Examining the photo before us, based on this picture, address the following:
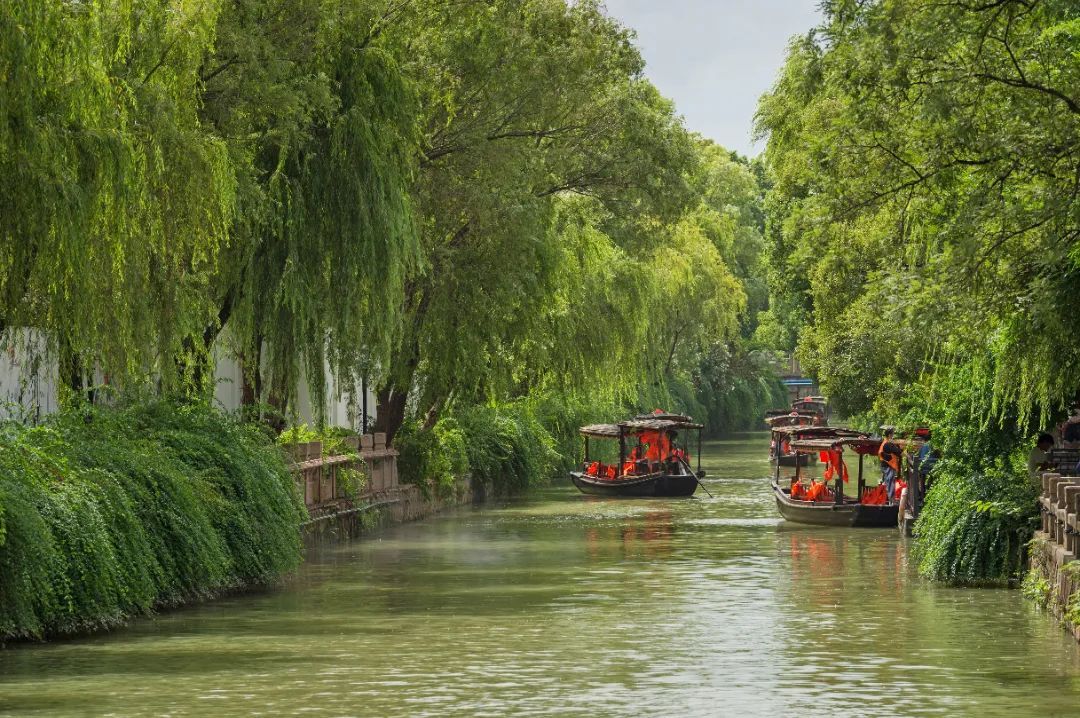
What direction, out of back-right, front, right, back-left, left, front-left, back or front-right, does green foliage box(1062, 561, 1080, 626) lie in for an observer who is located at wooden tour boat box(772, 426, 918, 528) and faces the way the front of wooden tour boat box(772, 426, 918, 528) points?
back-left

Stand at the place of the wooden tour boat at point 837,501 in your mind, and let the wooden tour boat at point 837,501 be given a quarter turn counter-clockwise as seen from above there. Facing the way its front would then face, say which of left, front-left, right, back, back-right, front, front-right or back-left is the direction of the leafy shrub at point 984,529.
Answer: front-left

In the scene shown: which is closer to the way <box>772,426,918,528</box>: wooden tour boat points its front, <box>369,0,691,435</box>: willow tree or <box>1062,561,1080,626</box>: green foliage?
the willow tree
